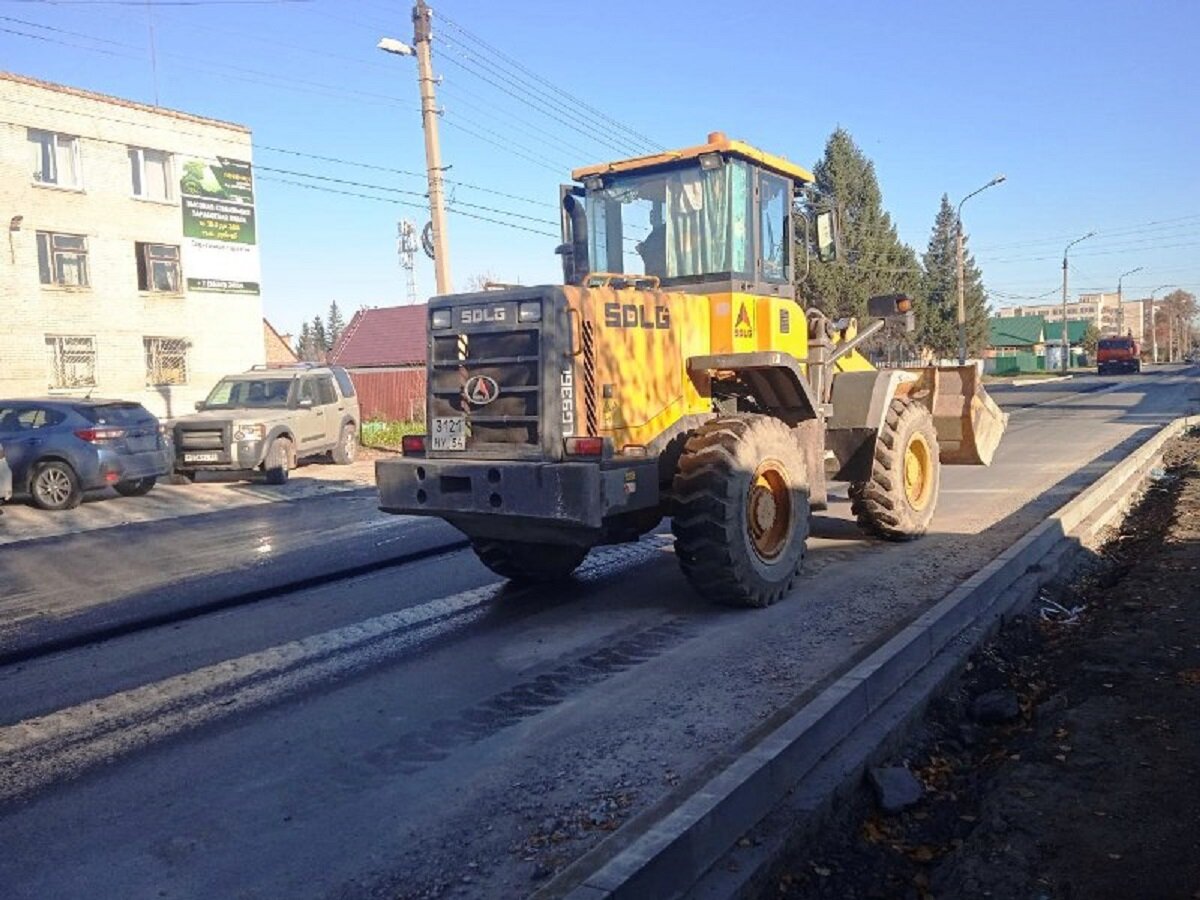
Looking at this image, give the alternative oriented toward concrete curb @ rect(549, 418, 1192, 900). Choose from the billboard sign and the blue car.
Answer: the billboard sign

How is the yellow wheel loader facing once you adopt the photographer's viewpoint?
facing away from the viewer and to the right of the viewer

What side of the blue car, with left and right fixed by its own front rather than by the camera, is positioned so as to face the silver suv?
right

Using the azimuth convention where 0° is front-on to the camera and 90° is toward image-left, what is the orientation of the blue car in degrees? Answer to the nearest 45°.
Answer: approximately 135°

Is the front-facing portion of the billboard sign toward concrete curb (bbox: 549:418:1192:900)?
yes

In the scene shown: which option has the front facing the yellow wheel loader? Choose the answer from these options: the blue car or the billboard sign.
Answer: the billboard sign

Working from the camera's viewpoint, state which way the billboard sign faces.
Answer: facing the viewer

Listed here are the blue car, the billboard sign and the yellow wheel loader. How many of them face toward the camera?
1

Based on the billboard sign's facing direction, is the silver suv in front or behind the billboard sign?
in front

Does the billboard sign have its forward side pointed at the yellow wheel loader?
yes

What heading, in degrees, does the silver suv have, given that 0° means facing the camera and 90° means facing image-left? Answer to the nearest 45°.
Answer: approximately 45°

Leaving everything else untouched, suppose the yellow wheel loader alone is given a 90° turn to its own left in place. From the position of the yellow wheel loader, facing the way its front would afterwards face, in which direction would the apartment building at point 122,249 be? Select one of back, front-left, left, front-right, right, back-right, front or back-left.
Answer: front

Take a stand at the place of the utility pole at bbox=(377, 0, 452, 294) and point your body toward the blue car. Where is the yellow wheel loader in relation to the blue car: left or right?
left

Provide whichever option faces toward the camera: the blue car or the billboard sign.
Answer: the billboard sign

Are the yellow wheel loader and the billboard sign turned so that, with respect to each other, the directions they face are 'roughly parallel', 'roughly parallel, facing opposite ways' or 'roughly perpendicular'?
roughly perpendicular

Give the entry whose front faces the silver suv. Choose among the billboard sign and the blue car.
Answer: the billboard sign
